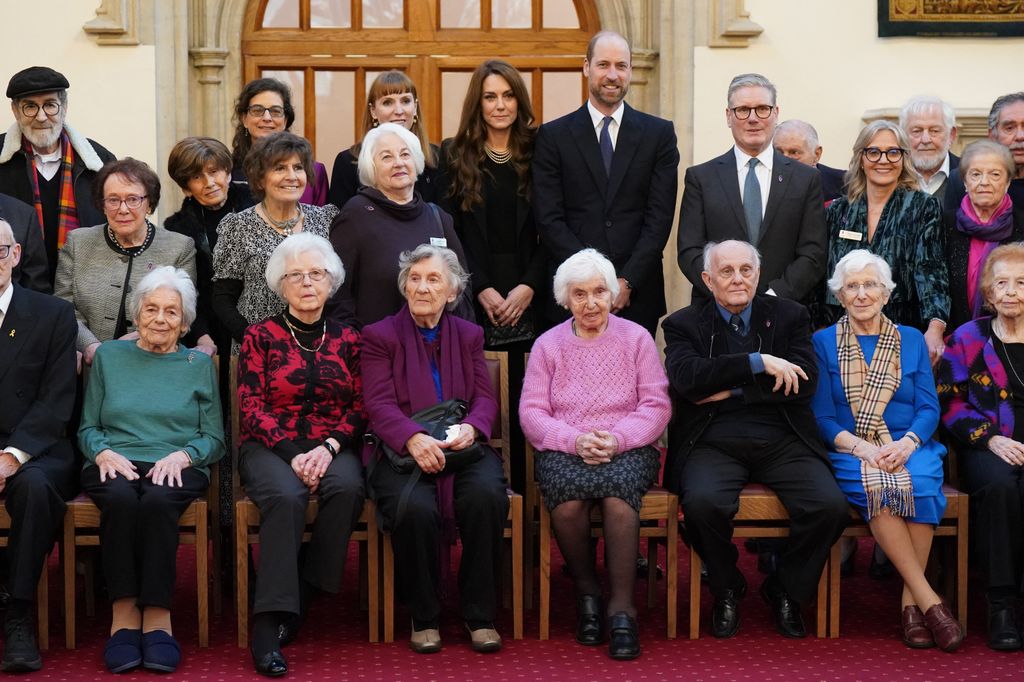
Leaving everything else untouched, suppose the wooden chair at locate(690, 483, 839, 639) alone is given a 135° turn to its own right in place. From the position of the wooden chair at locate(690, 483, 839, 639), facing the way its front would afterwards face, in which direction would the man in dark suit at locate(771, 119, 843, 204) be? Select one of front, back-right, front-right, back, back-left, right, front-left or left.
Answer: front-right
